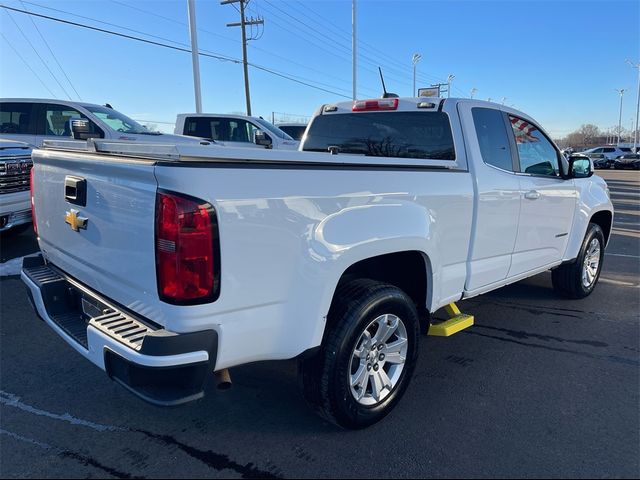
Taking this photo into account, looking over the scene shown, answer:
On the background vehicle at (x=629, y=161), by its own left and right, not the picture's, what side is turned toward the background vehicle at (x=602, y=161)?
right

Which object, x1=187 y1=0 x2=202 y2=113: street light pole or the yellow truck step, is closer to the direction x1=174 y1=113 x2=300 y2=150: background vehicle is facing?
the yellow truck step

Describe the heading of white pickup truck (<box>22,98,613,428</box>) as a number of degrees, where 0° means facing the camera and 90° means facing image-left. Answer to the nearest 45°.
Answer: approximately 225°

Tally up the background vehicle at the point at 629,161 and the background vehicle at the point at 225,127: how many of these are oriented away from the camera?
0

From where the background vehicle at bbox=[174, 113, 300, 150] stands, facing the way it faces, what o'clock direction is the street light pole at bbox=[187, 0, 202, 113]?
The street light pole is roughly at 7 o'clock from the background vehicle.

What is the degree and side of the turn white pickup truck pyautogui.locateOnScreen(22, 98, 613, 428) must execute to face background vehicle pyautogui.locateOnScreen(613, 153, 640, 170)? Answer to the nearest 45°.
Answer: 0° — it already faces it

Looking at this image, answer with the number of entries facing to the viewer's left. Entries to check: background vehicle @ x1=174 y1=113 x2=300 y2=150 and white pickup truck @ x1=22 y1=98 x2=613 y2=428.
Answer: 0

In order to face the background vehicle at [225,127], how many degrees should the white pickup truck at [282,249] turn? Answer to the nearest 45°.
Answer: approximately 45° to its left

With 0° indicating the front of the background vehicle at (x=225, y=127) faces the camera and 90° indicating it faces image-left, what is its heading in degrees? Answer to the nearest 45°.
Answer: approximately 315°
